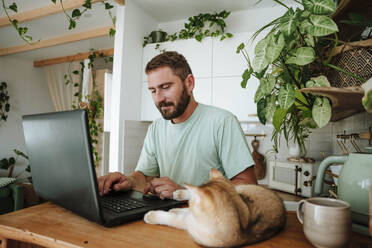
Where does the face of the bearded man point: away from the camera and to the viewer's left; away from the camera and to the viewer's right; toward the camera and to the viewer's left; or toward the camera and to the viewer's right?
toward the camera and to the viewer's left

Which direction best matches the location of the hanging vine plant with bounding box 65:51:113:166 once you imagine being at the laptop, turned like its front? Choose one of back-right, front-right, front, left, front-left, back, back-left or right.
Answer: front-left

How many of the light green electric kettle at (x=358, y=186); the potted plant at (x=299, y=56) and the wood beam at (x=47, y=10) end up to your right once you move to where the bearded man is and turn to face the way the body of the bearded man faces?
1

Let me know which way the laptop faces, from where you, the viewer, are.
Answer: facing away from the viewer and to the right of the viewer

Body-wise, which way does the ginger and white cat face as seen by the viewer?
to the viewer's left

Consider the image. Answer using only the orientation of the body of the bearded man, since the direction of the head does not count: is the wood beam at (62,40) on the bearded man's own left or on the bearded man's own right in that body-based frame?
on the bearded man's own right

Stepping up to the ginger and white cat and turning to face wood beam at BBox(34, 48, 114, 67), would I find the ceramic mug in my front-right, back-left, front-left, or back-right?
back-right

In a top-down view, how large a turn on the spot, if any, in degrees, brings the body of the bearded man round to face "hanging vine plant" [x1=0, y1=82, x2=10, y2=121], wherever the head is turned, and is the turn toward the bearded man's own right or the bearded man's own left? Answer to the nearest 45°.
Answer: approximately 90° to the bearded man's own right

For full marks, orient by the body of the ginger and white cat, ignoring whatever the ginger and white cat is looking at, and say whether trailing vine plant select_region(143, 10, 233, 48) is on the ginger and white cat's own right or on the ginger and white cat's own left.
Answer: on the ginger and white cat's own right

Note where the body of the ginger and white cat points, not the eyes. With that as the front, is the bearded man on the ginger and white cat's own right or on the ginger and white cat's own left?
on the ginger and white cat's own right

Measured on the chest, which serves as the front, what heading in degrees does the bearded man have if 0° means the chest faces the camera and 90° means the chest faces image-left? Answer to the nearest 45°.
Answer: approximately 45°

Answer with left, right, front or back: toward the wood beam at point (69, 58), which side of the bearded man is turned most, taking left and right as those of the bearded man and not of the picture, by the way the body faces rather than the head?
right

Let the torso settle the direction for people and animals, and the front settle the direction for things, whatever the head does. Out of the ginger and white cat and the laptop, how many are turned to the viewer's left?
1
